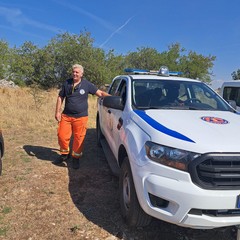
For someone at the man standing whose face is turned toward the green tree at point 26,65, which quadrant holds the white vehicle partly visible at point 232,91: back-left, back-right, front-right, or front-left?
front-right

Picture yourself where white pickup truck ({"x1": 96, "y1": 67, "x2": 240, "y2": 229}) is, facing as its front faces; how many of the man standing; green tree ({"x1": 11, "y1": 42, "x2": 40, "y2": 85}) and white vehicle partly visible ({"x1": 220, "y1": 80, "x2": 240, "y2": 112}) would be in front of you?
0

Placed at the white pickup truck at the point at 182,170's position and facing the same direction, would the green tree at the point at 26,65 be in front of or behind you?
behind

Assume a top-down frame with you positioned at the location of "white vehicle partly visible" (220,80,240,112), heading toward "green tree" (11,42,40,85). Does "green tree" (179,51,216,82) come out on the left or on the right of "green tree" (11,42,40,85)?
right

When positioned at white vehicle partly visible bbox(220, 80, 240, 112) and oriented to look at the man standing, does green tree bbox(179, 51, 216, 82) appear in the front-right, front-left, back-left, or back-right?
back-right

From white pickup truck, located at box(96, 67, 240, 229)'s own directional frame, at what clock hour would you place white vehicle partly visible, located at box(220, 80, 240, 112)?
white vehicle partly visible, located at box(220, 80, 240, 112) is roughly at 8 o'clock from white pickup truck, located at box(96, 67, 240, 229).

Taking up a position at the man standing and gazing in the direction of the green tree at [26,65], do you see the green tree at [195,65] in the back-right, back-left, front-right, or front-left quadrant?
front-right

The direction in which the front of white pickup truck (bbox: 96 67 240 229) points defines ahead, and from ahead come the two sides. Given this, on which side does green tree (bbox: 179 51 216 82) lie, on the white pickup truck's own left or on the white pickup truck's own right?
on the white pickup truck's own left

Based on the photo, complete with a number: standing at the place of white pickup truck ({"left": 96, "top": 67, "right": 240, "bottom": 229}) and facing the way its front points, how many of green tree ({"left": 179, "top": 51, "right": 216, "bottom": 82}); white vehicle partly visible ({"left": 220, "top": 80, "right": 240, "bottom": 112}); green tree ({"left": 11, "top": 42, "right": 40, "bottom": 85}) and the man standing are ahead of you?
0

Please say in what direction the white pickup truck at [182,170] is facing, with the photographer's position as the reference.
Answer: facing the viewer and to the right of the viewer

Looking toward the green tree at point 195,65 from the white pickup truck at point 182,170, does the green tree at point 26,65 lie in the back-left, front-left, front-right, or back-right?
front-left
